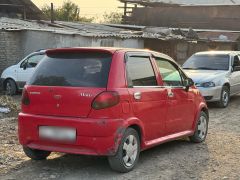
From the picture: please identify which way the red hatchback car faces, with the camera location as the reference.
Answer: facing away from the viewer and to the right of the viewer

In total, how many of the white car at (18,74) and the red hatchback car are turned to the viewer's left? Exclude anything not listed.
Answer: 1

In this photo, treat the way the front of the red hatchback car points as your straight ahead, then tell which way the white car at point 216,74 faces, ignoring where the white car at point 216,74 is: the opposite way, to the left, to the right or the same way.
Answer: the opposite way

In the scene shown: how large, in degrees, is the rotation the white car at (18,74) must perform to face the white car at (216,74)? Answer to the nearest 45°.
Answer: approximately 135° to its left

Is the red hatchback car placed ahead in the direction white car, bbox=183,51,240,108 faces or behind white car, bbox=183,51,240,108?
ahead

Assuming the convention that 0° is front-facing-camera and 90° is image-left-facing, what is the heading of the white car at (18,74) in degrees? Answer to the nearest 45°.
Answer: approximately 90°

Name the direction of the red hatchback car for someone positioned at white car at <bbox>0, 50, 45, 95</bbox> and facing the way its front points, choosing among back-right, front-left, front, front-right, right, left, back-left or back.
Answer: left

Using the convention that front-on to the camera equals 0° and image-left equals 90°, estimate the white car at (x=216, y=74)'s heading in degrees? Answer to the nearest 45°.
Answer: approximately 45°

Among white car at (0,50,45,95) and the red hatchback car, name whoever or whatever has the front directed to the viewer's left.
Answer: the white car

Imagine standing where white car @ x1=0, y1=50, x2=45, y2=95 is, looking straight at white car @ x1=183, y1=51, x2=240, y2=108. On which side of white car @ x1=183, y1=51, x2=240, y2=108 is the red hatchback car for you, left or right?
right
